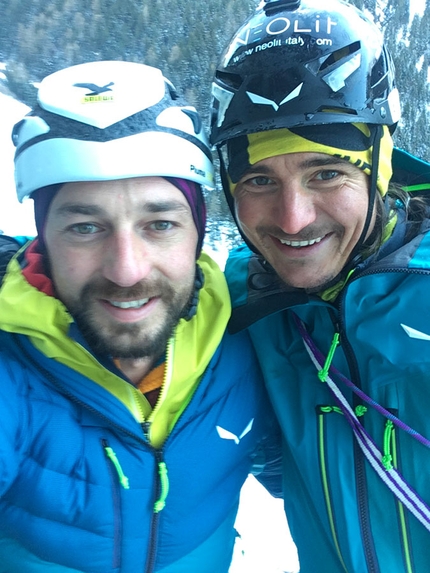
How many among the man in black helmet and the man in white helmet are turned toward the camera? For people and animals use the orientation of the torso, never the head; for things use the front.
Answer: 2

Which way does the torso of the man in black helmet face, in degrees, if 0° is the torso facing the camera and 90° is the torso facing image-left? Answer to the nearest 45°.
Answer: approximately 0°
